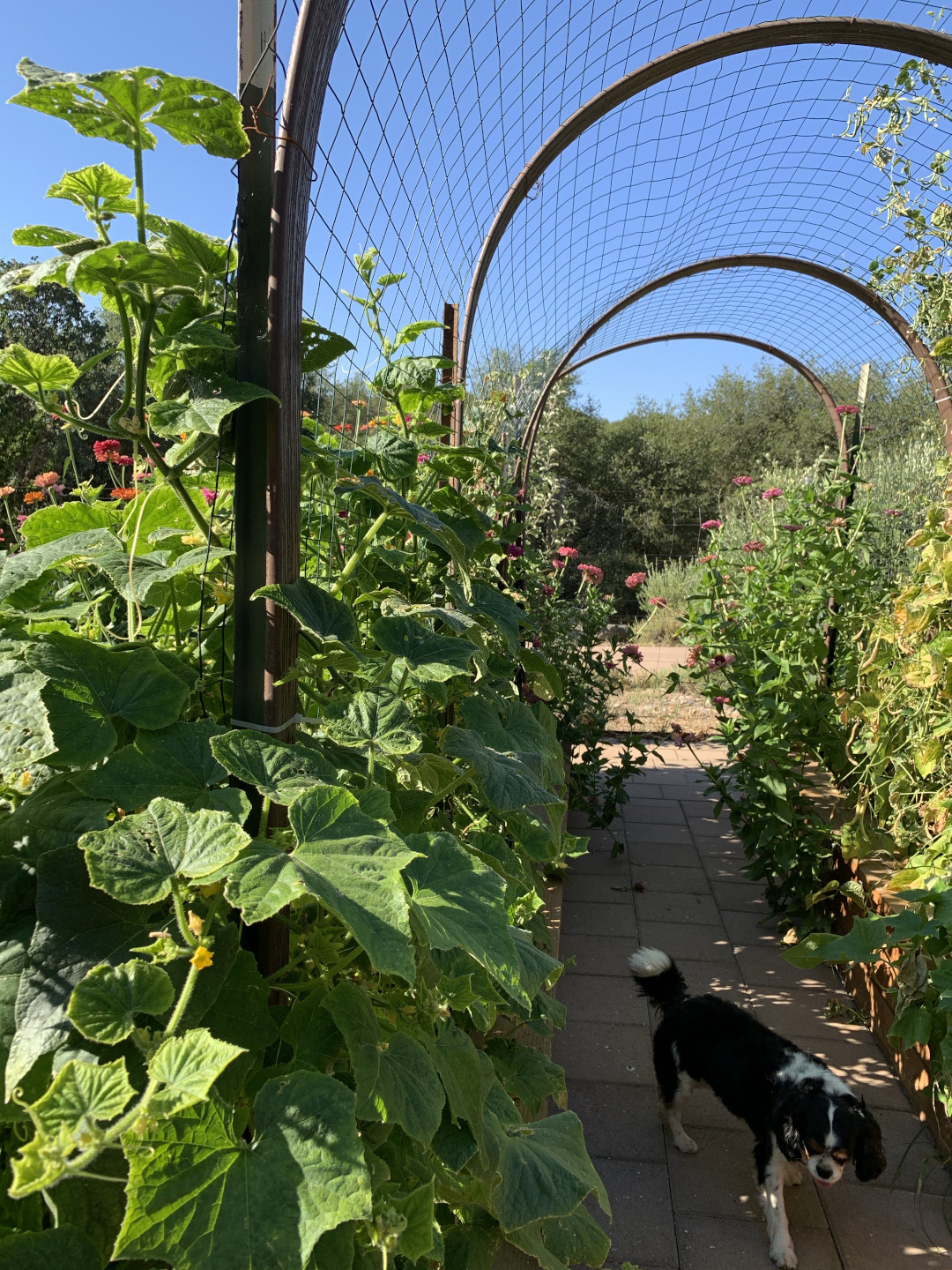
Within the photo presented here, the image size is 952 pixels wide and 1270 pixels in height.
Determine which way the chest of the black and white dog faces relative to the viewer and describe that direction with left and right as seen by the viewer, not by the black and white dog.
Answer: facing the viewer and to the right of the viewer
